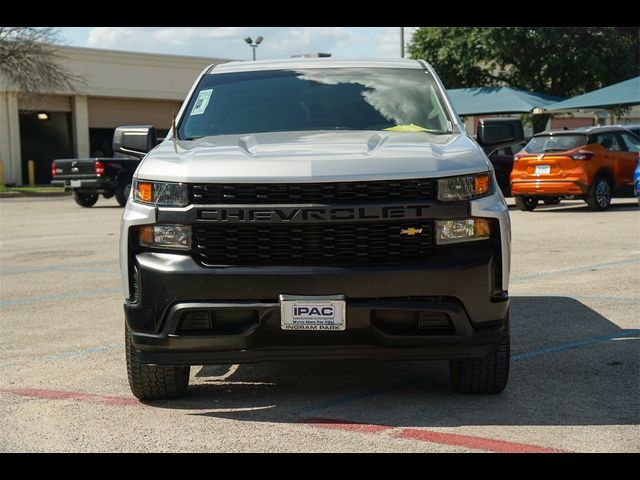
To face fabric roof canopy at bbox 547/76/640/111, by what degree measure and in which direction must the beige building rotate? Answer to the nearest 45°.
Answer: approximately 45° to its left

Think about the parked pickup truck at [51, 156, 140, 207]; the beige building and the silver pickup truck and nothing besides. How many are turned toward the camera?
2

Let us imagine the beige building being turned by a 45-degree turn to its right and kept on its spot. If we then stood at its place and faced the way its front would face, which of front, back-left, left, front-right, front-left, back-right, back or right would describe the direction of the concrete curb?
front-left

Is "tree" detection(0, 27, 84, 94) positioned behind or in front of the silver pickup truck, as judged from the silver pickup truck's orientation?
behind

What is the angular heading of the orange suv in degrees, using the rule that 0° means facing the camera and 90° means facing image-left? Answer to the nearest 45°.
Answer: approximately 225°

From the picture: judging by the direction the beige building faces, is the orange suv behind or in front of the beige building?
in front

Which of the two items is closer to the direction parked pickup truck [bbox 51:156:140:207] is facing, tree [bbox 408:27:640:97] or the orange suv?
the tree

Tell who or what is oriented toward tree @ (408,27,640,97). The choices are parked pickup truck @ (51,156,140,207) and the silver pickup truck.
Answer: the parked pickup truck

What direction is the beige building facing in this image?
toward the camera

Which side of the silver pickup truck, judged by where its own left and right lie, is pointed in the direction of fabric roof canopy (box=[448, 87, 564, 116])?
back

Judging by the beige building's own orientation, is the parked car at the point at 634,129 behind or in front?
in front

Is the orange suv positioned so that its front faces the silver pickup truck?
no

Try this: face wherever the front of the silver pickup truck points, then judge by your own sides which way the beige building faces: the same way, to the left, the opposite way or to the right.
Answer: the same way

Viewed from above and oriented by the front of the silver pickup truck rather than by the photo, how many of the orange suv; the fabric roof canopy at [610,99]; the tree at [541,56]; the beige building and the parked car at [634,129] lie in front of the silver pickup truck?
0

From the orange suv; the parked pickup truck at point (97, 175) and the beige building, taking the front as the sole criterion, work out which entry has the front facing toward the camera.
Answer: the beige building

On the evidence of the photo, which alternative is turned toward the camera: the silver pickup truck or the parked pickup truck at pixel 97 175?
the silver pickup truck

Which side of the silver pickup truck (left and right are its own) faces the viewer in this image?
front

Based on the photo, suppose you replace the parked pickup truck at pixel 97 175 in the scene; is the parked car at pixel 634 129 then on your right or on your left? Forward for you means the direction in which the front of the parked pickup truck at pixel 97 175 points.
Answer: on your right

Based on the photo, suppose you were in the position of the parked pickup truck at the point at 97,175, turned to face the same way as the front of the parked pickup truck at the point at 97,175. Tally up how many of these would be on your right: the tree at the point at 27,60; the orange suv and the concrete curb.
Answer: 1

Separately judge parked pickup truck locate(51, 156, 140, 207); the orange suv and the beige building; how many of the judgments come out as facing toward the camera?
1

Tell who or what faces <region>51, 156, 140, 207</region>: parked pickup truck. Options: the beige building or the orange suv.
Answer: the beige building

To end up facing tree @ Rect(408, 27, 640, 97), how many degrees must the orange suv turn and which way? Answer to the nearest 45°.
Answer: approximately 45° to its left

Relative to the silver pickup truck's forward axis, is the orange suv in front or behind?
behind
